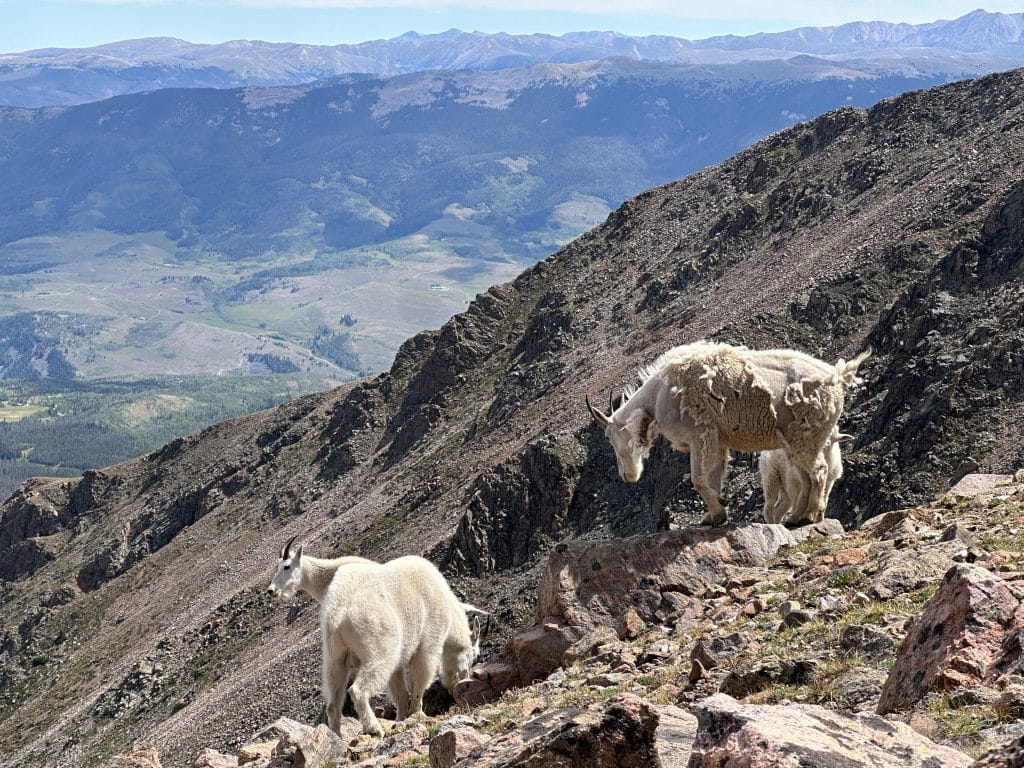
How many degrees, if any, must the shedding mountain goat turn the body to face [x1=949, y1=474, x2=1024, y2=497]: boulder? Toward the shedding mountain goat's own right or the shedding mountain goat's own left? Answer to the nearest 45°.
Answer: approximately 135° to the shedding mountain goat's own right

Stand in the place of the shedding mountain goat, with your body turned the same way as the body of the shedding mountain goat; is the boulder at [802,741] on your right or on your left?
on your left

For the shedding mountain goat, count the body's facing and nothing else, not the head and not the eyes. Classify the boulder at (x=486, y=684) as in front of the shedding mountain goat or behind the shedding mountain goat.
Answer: in front

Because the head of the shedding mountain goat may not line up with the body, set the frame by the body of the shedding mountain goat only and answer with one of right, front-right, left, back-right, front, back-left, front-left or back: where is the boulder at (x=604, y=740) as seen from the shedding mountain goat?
left

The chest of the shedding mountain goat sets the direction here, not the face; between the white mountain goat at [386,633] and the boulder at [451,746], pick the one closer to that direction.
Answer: the white mountain goat

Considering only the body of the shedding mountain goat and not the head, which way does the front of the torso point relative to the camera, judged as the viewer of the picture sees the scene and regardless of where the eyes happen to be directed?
to the viewer's left

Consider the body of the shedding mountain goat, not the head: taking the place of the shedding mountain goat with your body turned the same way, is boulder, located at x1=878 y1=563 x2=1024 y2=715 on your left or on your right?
on your left

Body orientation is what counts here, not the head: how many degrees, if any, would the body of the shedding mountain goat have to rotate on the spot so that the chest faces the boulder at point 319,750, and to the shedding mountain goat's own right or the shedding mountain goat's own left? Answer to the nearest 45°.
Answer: approximately 45° to the shedding mountain goat's own left

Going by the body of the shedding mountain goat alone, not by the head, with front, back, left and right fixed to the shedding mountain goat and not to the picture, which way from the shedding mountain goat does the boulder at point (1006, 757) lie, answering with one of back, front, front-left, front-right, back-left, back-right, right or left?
left
